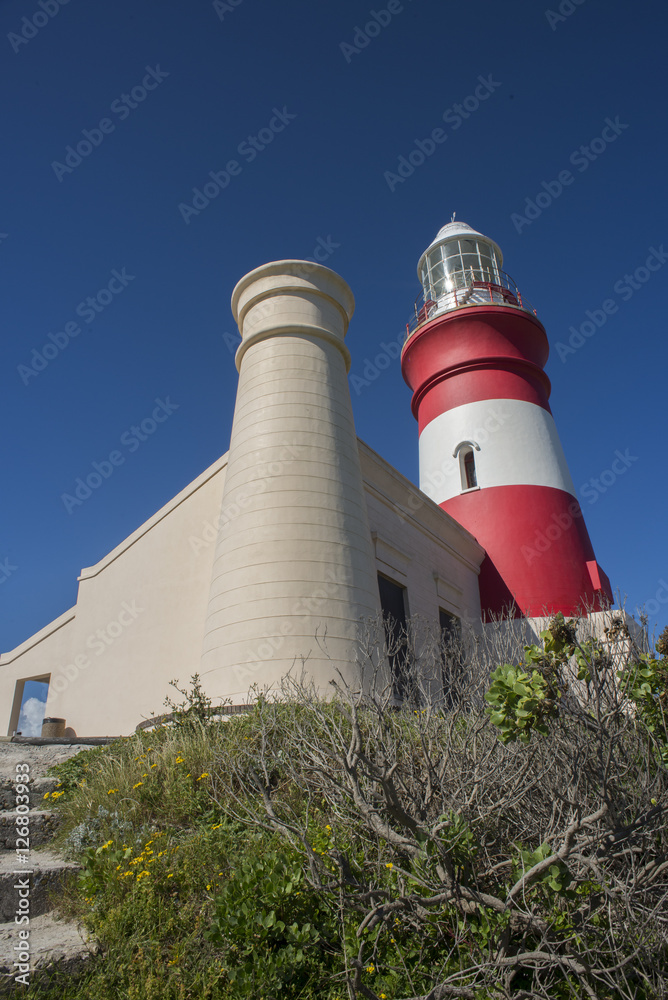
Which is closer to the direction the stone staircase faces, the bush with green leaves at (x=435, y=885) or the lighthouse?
the bush with green leaves

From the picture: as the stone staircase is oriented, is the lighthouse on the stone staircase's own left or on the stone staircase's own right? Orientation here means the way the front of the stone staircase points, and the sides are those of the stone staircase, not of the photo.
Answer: on the stone staircase's own left

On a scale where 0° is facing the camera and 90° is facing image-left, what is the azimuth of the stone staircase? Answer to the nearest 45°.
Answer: approximately 0°
